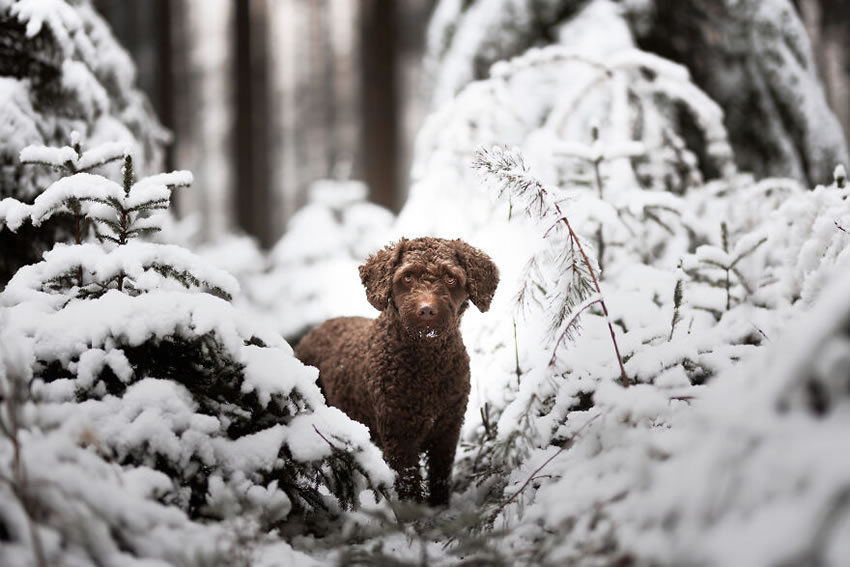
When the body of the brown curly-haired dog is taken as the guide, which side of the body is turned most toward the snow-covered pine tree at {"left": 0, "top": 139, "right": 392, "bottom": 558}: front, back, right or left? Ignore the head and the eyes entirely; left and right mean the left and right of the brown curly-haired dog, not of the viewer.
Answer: right

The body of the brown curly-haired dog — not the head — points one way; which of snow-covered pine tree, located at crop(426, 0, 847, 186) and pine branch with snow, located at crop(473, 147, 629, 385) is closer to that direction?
the pine branch with snow

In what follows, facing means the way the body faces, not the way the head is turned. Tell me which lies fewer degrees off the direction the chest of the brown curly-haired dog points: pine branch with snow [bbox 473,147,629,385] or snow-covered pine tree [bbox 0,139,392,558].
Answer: the pine branch with snow

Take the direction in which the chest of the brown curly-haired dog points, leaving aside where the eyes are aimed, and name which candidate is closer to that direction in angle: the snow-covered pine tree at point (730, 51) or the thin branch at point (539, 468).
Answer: the thin branch

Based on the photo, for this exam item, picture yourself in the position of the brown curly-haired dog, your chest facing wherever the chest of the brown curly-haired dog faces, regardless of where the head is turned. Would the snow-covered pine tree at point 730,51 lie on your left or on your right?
on your left

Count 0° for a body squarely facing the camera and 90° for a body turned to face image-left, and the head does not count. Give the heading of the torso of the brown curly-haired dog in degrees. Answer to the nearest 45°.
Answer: approximately 315°

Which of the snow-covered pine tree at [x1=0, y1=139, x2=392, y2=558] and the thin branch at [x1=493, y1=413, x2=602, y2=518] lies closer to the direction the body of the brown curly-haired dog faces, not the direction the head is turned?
the thin branch
